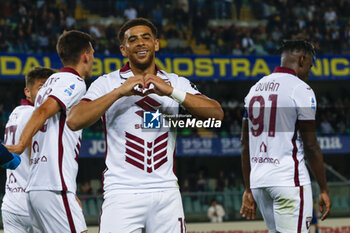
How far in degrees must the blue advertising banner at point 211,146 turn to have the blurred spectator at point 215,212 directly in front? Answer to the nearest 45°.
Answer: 0° — it already faces them

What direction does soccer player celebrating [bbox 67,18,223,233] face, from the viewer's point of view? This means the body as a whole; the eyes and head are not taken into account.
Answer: toward the camera

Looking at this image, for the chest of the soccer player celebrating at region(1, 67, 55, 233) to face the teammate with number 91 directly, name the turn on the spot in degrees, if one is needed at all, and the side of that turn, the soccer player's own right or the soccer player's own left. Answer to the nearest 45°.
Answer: approximately 90° to the soccer player's own right

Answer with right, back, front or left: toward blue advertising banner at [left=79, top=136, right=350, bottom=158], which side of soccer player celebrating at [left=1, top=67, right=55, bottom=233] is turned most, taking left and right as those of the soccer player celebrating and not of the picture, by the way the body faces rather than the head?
front

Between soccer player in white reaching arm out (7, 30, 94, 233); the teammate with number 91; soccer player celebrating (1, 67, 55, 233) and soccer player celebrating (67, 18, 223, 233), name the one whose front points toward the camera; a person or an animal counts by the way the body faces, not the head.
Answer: soccer player celebrating (67, 18, 223, 233)

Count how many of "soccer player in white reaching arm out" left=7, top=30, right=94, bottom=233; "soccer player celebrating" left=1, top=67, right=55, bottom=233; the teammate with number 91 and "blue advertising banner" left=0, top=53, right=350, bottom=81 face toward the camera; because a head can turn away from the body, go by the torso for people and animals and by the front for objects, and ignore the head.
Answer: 1

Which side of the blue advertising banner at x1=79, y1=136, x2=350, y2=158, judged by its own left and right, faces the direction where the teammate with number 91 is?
front

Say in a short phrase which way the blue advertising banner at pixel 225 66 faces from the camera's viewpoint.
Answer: facing the viewer

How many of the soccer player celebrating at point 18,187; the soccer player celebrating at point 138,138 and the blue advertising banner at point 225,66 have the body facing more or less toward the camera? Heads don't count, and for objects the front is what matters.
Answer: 2

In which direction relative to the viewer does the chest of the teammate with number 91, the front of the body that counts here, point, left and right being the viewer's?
facing away from the viewer and to the right of the viewer

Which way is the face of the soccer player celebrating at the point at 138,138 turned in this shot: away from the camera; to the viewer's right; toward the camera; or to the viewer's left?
toward the camera

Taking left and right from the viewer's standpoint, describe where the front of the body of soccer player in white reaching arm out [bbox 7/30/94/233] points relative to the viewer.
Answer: facing away from the viewer and to the right of the viewer

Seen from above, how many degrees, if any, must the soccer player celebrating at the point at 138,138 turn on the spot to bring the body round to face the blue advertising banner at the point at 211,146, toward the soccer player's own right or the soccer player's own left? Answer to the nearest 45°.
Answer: approximately 180°

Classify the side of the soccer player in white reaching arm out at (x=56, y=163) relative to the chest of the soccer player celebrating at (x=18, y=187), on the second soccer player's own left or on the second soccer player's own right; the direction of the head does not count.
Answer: on the second soccer player's own right

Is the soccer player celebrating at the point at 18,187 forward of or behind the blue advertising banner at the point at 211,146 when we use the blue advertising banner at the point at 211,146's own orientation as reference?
forward

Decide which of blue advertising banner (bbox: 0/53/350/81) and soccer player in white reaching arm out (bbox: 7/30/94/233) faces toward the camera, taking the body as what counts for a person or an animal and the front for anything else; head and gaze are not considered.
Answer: the blue advertising banner

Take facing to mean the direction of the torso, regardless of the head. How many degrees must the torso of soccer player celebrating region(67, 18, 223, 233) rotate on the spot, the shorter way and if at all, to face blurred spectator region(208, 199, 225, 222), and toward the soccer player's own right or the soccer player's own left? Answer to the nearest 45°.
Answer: approximately 180°

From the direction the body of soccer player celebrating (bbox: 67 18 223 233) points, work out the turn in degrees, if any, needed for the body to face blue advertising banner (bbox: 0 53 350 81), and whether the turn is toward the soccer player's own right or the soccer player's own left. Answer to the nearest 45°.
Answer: approximately 180°

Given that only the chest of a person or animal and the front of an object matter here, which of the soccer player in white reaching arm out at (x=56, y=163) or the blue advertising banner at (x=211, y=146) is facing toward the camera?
the blue advertising banner

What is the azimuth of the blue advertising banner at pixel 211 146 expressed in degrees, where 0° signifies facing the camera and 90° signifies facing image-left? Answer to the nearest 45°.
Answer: approximately 0°
